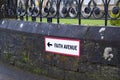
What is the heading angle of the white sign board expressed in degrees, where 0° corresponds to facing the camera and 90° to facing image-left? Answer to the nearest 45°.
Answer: approximately 45°
